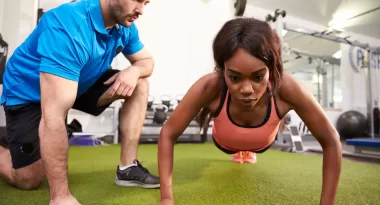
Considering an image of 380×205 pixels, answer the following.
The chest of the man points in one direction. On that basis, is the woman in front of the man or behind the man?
in front

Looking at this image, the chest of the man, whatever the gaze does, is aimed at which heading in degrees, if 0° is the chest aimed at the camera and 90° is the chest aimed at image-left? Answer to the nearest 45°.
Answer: approximately 315°

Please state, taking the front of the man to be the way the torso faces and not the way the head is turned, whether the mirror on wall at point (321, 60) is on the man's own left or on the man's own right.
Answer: on the man's own left

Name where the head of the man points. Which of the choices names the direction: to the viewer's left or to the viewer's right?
to the viewer's right
